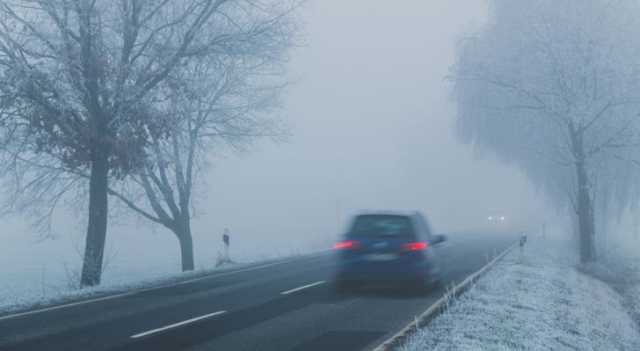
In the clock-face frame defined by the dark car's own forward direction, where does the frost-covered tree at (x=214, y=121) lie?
The frost-covered tree is roughly at 11 o'clock from the dark car.

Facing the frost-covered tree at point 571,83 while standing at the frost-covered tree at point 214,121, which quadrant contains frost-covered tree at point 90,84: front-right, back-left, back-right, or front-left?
back-right

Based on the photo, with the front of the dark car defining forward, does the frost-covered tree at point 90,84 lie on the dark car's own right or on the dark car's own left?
on the dark car's own left

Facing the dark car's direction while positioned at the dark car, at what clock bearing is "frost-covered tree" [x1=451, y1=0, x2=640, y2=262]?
The frost-covered tree is roughly at 1 o'clock from the dark car.

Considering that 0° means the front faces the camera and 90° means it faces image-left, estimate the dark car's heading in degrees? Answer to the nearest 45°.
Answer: approximately 180°
